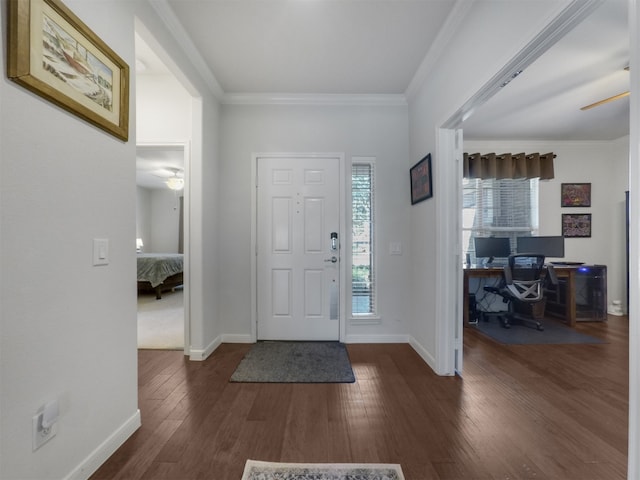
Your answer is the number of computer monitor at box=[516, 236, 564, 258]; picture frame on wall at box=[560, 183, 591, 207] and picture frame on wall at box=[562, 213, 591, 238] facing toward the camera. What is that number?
3

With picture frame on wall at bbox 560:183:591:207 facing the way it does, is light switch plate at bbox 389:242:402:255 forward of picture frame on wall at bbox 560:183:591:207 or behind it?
forward

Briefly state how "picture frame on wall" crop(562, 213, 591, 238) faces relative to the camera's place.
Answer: facing the viewer

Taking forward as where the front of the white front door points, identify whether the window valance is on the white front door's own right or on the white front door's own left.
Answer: on the white front door's own left

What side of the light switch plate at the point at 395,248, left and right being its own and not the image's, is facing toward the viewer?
front

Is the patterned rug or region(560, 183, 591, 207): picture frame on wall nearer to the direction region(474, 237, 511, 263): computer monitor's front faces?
the patterned rug

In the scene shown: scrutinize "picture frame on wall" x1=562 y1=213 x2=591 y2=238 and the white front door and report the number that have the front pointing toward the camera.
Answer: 2

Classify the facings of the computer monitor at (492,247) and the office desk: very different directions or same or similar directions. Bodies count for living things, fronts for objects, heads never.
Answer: same or similar directions

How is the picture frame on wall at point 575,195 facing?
toward the camera

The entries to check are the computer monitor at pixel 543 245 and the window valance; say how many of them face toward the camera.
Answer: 2

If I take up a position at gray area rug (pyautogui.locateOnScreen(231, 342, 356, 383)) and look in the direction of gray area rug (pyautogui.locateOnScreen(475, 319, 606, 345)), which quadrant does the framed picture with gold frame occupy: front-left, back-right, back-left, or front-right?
back-right

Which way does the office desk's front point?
toward the camera

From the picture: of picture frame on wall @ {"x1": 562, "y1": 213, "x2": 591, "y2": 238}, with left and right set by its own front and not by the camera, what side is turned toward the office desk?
right

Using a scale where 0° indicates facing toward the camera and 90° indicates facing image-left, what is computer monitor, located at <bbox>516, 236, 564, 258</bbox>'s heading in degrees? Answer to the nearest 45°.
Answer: approximately 0°

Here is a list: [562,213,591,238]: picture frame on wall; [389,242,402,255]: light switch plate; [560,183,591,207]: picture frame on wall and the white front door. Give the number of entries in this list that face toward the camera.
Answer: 4

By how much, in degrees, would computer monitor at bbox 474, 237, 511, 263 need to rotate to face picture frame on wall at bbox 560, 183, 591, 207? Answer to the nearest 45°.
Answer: approximately 135° to its left
